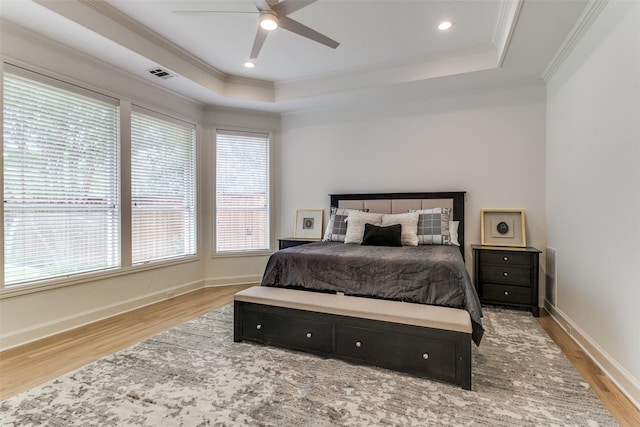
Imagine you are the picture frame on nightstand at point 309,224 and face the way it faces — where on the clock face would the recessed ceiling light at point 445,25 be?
The recessed ceiling light is roughly at 11 o'clock from the picture frame on nightstand.

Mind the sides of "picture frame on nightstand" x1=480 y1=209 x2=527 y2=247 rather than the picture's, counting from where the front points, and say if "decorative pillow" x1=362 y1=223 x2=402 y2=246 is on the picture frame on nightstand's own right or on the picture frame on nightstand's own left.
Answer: on the picture frame on nightstand's own right

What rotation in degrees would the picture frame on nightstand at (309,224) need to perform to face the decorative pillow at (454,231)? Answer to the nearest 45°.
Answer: approximately 45° to its left

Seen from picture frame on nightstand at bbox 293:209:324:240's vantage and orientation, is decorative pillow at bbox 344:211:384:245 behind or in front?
in front

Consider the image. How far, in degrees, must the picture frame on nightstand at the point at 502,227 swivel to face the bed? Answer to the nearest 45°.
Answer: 0° — it already faces it

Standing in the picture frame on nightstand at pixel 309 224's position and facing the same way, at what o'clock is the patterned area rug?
The patterned area rug is roughly at 12 o'clock from the picture frame on nightstand.

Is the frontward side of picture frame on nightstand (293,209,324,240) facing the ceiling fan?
yes

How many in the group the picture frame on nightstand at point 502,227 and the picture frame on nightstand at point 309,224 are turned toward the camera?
2

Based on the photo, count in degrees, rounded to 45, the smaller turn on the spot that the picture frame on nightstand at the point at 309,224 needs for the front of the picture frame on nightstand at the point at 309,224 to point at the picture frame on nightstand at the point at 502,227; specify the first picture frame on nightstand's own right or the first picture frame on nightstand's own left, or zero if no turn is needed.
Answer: approximately 45° to the first picture frame on nightstand's own left

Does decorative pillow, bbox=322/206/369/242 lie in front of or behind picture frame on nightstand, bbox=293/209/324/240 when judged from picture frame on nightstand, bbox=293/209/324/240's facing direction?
in front

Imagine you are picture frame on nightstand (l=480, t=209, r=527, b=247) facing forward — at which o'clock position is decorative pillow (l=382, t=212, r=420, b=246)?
The decorative pillow is roughly at 2 o'clock from the picture frame on nightstand.

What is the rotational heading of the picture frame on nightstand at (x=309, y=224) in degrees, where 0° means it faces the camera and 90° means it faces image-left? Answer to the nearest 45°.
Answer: approximately 0°

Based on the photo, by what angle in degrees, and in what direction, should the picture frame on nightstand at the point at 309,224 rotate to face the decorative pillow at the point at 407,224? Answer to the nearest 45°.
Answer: approximately 45° to its left

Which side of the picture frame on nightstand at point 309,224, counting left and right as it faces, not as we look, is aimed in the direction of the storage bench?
front

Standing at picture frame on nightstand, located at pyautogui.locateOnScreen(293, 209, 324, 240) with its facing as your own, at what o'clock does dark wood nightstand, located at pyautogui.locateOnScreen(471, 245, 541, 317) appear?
The dark wood nightstand is roughly at 10 o'clock from the picture frame on nightstand.

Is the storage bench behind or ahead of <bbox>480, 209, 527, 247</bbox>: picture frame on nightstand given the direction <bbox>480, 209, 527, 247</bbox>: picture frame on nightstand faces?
ahead
